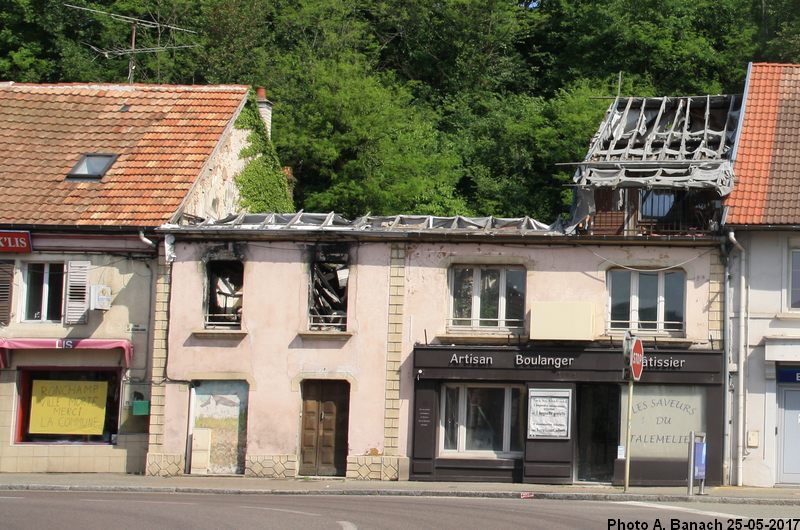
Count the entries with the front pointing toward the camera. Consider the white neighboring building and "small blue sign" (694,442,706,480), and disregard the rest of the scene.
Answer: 2

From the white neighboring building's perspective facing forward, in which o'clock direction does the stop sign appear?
The stop sign is roughly at 1 o'clock from the white neighboring building.

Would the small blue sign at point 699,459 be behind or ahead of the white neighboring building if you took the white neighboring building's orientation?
ahead

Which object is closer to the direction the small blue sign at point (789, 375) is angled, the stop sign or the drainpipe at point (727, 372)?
the stop sign

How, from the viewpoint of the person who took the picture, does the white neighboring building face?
facing the viewer

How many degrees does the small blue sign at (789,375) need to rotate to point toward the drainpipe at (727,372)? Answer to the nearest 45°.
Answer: approximately 90° to its right

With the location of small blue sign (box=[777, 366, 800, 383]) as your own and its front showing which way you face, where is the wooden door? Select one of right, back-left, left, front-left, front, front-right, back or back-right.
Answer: right

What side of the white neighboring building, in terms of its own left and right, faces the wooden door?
right

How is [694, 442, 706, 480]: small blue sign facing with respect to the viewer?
toward the camera

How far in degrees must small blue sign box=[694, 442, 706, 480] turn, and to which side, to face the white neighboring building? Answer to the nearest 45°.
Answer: approximately 135° to its left

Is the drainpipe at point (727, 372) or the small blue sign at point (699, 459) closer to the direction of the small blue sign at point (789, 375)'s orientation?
the small blue sign

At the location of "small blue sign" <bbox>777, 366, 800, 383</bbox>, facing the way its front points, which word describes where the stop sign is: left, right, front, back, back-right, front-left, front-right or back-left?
front-right

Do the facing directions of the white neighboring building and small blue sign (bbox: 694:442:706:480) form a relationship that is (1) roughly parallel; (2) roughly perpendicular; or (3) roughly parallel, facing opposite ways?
roughly parallel
